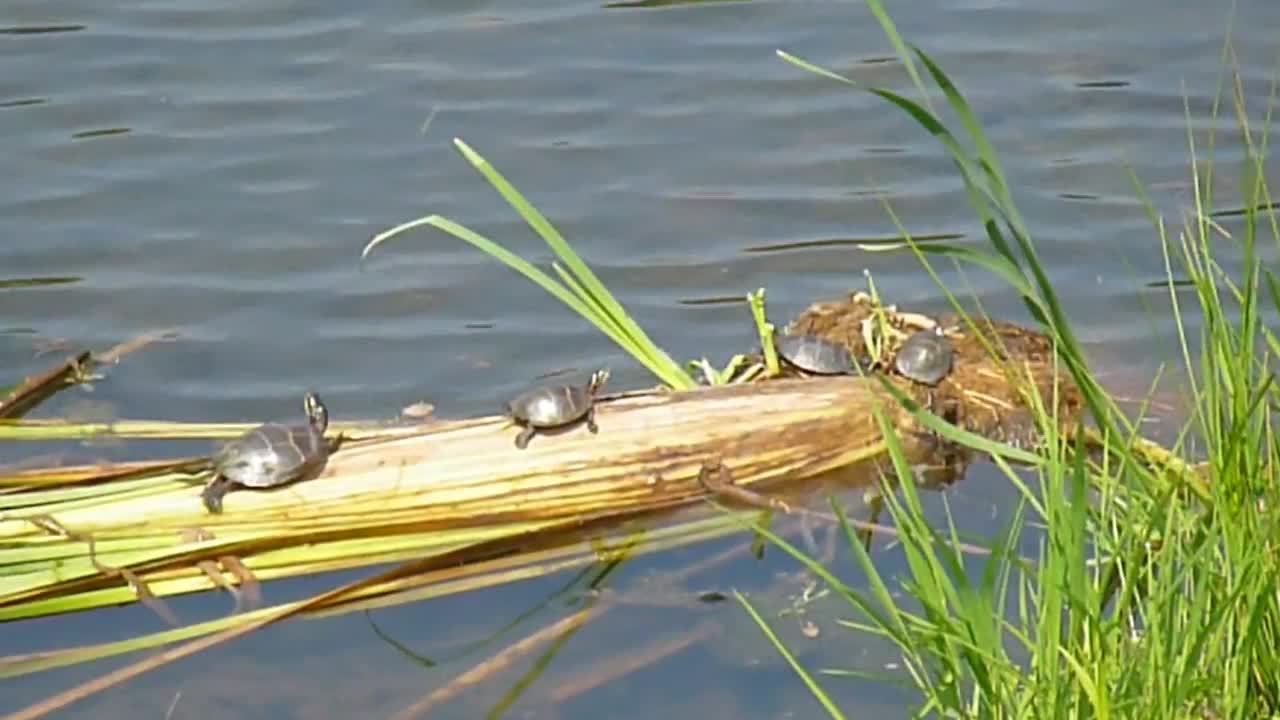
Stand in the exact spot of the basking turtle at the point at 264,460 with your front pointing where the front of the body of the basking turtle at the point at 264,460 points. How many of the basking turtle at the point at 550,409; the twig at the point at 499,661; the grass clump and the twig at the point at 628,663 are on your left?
0

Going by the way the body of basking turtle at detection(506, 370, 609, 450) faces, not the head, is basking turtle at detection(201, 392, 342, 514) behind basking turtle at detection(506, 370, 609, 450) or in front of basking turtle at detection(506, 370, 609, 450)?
behind

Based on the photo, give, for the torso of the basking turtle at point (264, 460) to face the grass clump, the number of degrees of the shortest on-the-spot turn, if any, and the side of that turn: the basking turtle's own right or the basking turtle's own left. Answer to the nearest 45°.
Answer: approximately 90° to the basking turtle's own right

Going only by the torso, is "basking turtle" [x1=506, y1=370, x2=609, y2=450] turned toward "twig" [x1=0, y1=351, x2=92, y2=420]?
no

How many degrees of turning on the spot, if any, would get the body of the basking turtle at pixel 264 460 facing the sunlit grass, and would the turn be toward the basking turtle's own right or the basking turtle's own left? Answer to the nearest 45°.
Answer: approximately 45° to the basking turtle's own right

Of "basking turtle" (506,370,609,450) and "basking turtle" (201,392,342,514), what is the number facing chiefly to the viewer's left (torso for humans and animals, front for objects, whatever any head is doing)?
0

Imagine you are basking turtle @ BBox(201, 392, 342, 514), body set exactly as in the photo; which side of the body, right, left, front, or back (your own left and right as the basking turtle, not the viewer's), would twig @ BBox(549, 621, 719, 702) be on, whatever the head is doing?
right

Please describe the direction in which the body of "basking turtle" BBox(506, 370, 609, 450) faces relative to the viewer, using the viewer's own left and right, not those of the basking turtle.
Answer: facing to the right of the viewer

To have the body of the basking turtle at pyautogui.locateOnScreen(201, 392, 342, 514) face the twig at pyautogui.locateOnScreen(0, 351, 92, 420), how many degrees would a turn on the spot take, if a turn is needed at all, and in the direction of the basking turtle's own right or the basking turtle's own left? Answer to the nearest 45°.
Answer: approximately 90° to the basking turtle's own left

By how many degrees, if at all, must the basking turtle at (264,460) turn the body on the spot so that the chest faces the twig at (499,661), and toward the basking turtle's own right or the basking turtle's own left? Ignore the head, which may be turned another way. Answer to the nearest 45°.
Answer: approximately 90° to the basking turtle's own right

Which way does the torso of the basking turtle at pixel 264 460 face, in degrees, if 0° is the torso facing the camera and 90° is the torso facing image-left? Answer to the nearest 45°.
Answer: approximately 225°
